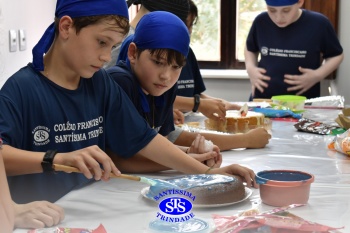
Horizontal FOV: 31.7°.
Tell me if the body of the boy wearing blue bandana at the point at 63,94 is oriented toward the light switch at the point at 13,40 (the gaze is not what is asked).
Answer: no

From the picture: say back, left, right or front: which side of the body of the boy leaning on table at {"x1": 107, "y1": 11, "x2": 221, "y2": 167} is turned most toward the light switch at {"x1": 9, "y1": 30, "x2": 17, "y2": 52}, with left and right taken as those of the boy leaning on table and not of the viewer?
back

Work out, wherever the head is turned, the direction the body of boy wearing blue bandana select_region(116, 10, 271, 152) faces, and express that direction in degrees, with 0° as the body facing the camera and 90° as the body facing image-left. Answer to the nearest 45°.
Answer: approximately 315°

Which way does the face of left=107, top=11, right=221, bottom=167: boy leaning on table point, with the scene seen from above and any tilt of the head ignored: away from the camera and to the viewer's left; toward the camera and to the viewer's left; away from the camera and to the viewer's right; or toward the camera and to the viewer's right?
toward the camera and to the viewer's right

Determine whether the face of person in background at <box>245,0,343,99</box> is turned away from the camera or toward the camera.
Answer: toward the camera

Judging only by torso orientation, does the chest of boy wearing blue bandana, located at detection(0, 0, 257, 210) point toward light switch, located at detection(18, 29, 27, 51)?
no

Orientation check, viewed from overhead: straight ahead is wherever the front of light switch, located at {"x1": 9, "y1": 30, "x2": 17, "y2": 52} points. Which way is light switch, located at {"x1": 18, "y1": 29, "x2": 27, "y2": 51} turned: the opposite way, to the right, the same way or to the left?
the same way

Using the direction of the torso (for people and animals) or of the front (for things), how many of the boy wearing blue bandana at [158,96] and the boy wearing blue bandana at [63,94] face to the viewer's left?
0

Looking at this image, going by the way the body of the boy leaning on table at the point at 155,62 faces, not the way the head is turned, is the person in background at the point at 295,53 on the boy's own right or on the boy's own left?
on the boy's own left

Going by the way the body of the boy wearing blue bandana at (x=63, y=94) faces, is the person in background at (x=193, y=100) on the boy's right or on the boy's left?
on the boy's left

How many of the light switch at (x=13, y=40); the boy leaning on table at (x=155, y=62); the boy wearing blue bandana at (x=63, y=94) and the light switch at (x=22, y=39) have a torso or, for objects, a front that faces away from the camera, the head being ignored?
0

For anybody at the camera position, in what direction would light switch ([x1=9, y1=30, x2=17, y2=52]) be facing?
facing the viewer and to the right of the viewer

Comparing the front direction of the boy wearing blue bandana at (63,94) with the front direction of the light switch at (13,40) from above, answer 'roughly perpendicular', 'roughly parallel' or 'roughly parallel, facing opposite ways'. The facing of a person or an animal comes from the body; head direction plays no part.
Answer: roughly parallel

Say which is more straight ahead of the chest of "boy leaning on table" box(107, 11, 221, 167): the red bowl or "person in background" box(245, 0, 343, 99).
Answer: the red bowl

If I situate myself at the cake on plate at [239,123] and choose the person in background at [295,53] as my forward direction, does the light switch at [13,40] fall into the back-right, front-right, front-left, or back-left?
front-left
